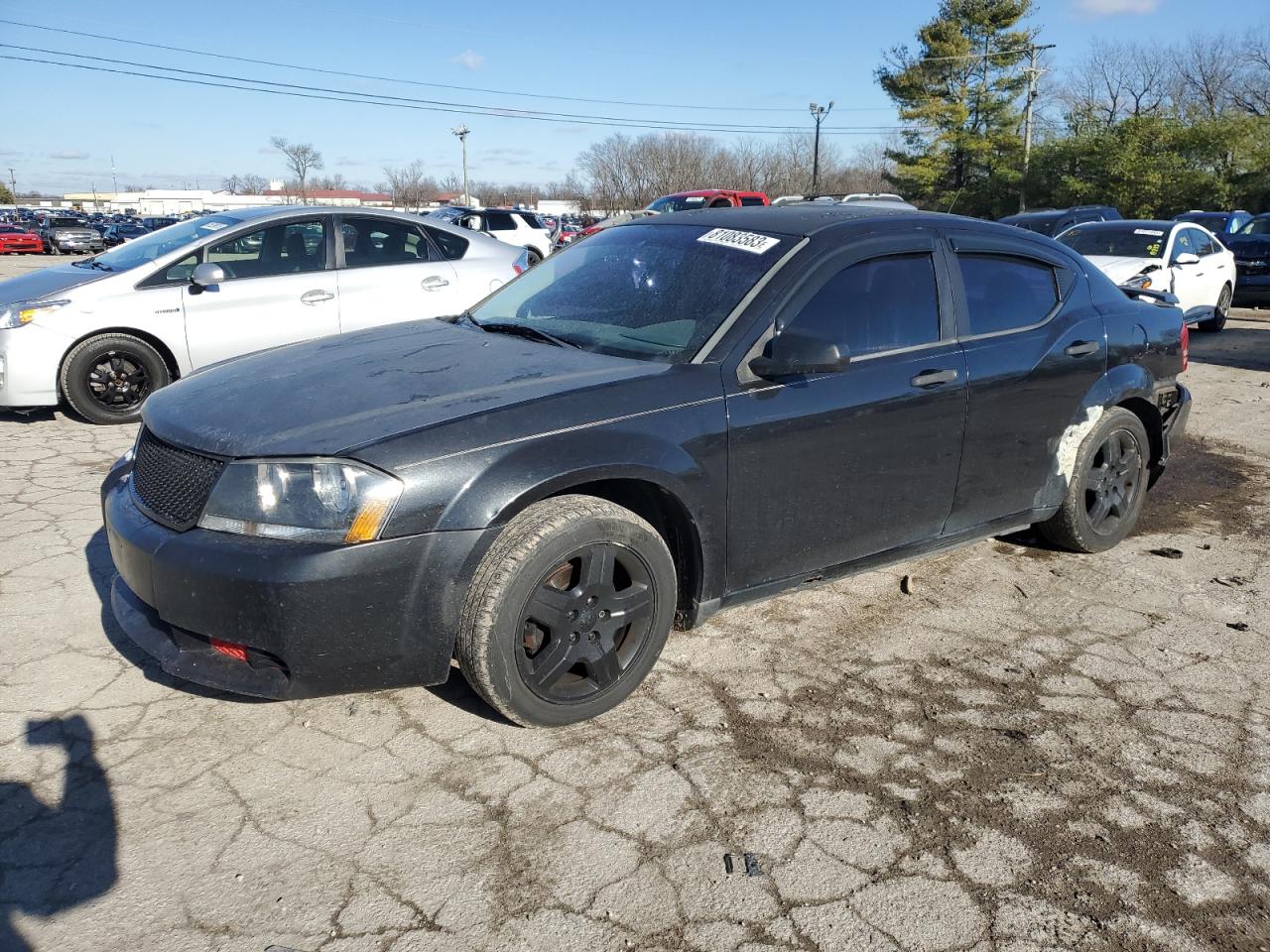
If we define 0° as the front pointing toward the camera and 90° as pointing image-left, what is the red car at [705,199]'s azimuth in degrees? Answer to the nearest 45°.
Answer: approximately 45°

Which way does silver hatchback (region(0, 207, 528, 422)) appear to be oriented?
to the viewer's left

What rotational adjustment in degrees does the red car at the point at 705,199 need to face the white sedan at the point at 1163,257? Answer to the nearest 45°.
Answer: approximately 90° to its left

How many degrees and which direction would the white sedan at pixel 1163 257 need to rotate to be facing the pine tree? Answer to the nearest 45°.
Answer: approximately 135° to its right

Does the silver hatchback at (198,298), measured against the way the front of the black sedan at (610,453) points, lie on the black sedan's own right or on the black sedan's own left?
on the black sedan's own right

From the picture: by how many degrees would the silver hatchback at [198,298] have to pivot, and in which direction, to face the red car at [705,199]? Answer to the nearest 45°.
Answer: approximately 135° to its right

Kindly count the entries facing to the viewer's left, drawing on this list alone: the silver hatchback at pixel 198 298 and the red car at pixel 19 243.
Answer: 1

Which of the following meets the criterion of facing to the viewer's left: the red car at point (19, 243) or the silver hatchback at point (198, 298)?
the silver hatchback

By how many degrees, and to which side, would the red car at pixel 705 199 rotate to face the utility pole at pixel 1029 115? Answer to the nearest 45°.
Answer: approximately 180°

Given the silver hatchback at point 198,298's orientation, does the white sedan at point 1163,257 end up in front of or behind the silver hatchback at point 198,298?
behind

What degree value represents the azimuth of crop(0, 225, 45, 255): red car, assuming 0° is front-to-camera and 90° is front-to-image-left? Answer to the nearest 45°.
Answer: approximately 315°
